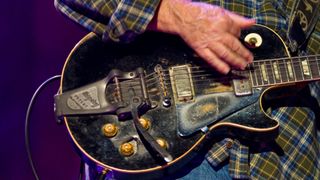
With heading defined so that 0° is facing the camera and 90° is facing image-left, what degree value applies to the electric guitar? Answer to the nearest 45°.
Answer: approximately 0°
